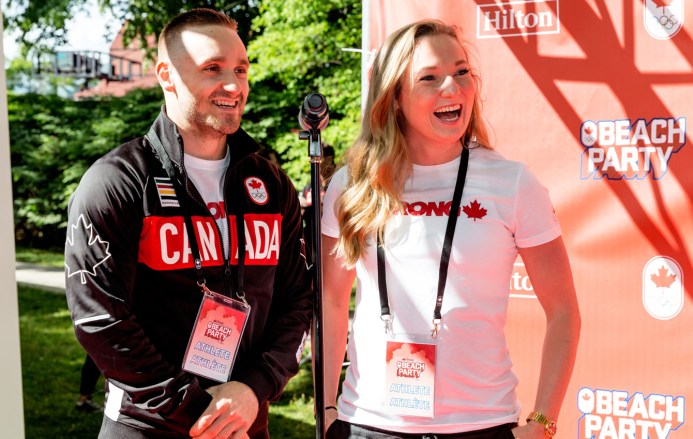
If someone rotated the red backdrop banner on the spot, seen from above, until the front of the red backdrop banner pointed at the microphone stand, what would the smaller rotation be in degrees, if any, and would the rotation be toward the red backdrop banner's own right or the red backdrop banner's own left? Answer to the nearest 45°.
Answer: approximately 45° to the red backdrop banner's own right

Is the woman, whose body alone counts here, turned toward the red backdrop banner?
no

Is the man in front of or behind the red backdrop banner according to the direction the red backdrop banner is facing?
in front

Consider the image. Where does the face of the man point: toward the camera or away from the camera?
toward the camera

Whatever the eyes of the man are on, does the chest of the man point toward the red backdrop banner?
no

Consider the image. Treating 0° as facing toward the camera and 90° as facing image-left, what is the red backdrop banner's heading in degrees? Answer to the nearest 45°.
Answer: approximately 0°

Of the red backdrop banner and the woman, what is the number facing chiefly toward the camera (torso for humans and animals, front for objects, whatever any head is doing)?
2

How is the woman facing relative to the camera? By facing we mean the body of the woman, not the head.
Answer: toward the camera

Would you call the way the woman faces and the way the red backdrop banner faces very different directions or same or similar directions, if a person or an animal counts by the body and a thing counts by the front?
same or similar directions

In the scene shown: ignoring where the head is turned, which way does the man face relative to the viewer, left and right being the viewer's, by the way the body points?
facing the viewer and to the right of the viewer
